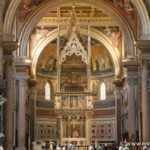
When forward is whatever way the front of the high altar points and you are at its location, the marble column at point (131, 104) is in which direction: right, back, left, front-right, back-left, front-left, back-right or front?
front-left

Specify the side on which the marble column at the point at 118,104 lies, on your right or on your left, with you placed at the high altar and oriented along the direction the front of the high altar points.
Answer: on your left

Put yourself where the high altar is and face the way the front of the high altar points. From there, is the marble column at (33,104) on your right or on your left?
on your right

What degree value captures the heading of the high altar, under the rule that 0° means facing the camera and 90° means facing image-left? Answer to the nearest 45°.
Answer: approximately 0°

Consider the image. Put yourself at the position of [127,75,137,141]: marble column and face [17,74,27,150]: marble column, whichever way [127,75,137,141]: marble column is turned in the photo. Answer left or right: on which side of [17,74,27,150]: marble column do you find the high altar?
right

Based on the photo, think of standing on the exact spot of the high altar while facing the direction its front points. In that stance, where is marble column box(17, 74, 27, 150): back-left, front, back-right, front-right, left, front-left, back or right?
front-right
